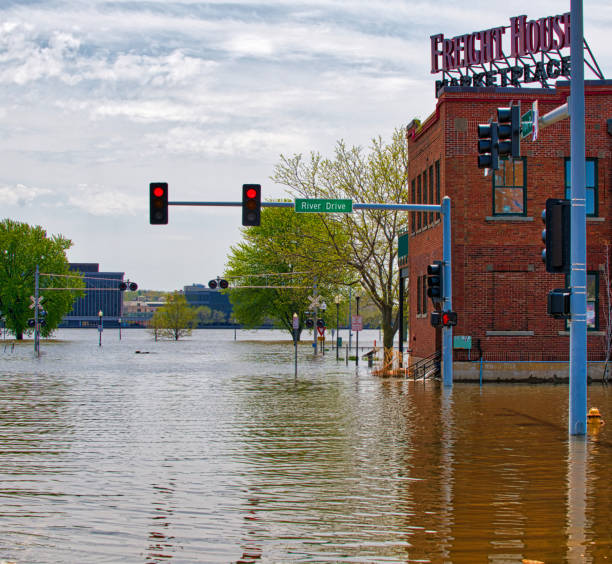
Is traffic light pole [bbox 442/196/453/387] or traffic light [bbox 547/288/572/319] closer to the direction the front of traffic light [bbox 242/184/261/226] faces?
the traffic light

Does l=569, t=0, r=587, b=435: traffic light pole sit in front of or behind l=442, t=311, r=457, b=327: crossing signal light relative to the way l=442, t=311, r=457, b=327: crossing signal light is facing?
in front

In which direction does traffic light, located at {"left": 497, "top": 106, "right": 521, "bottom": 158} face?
to the viewer's left

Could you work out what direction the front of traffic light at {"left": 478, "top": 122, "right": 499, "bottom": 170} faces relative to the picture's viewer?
facing to the left of the viewer

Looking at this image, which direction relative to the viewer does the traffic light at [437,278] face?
to the viewer's left

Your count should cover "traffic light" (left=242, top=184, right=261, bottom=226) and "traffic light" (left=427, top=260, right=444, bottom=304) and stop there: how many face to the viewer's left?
1

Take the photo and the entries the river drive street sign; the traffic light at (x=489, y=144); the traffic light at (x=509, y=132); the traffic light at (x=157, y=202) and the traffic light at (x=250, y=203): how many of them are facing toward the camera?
3

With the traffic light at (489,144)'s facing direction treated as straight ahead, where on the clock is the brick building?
The brick building is roughly at 3 o'clock from the traffic light.

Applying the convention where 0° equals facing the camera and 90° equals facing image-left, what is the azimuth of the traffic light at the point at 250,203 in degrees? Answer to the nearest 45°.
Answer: approximately 0°
